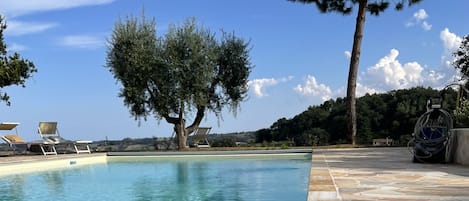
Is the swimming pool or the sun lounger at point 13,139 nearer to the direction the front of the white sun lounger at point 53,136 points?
the swimming pool

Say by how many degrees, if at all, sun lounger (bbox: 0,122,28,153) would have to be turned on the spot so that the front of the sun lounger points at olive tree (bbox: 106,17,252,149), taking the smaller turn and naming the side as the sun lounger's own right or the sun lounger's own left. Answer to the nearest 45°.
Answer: approximately 45° to the sun lounger's own left

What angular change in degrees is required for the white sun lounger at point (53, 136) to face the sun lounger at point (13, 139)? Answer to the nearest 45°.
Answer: approximately 135° to its right

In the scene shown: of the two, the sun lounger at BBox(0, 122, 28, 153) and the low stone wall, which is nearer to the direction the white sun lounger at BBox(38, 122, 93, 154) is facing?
the low stone wall

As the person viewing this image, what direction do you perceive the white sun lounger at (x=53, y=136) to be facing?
facing the viewer and to the right of the viewer

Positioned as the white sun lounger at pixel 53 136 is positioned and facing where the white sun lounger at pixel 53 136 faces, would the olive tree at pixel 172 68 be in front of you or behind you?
in front

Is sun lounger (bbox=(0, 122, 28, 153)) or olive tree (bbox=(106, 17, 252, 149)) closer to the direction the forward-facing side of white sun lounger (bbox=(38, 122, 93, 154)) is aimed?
the olive tree

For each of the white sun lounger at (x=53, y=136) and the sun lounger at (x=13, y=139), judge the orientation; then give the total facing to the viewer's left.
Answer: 0

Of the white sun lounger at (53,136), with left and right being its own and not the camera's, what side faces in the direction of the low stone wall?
front
